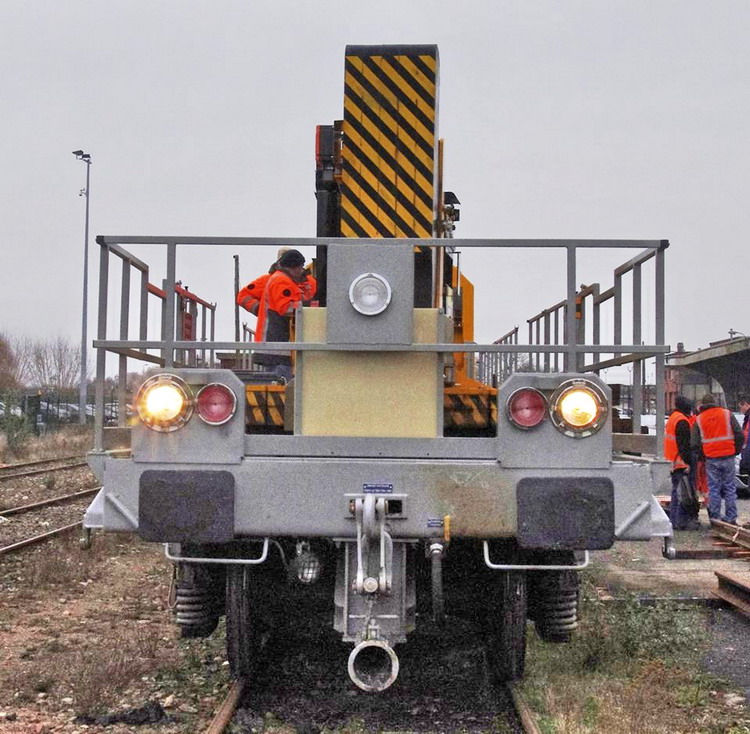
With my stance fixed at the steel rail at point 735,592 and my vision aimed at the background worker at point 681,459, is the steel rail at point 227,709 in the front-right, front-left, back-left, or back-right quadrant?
back-left

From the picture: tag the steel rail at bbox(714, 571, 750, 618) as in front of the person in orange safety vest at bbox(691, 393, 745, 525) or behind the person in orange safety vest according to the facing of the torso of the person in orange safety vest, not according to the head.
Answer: behind

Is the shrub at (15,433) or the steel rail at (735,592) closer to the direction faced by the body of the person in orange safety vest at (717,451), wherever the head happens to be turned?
the shrub

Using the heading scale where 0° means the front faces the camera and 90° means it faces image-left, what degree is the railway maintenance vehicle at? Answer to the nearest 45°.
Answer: approximately 0°

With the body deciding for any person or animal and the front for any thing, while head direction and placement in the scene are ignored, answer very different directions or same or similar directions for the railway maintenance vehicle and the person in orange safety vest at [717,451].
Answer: very different directions

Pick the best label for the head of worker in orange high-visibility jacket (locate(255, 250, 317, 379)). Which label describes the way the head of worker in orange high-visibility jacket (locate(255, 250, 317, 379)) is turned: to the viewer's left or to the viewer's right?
to the viewer's right

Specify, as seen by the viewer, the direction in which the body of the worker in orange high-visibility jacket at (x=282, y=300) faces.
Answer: to the viewer's right

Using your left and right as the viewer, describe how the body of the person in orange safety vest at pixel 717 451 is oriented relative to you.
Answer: facing away from the viewer
